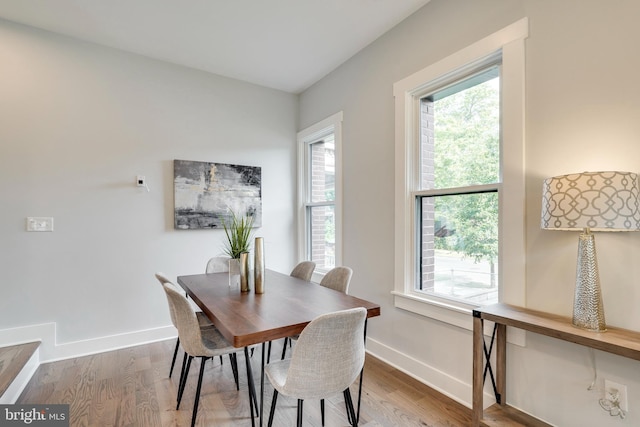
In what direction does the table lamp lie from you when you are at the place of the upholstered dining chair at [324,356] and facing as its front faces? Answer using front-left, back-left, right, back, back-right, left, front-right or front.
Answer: back-right

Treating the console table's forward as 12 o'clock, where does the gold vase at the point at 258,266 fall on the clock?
The gold vase is roughly at 1 o'clock from the console table.

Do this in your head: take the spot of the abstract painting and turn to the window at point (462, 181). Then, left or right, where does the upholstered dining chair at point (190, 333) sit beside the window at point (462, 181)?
right

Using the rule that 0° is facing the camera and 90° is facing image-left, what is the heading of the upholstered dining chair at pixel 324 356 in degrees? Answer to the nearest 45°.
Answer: approximately 135°

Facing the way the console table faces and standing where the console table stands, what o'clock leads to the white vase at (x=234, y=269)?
The white vase is roughly at 1 o'clock from the console table.

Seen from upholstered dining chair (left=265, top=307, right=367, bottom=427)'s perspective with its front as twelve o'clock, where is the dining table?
The dining table is roughly at 12 o'clock from the upholstered dining chair.

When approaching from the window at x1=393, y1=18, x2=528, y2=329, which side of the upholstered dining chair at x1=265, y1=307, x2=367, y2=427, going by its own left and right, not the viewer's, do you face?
right

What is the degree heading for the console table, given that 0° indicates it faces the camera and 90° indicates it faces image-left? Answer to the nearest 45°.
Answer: approximately 45°

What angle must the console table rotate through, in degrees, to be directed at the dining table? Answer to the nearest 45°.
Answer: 0° — it already faces it
